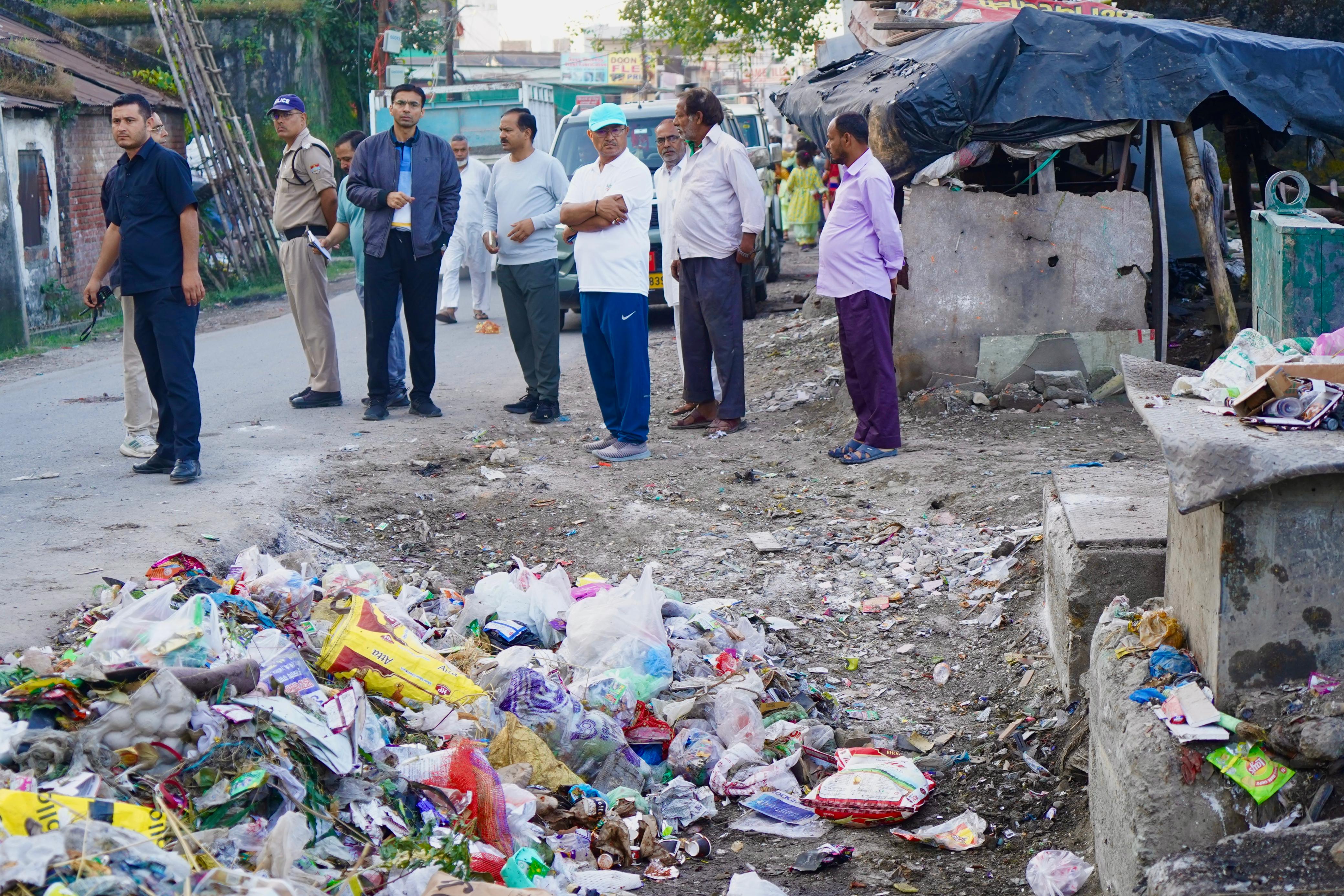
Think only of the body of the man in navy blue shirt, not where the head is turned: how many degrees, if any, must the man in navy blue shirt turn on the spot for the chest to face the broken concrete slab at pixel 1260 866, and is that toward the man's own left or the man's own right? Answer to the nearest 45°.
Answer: approximately 45° to the man's own left

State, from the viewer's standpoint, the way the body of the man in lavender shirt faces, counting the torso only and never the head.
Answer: to the viewer's left

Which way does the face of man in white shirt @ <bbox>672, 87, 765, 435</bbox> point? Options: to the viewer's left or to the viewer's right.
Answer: to the viewer's left

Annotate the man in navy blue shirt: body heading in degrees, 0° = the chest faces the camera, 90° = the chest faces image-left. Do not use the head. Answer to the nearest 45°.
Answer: approximately 45°

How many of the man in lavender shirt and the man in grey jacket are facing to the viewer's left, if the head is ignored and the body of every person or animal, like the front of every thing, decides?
1

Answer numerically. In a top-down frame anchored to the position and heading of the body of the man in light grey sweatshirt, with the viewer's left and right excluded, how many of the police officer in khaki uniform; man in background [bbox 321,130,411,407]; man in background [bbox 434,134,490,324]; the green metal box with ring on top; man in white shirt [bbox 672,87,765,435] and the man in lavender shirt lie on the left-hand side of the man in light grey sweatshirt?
3

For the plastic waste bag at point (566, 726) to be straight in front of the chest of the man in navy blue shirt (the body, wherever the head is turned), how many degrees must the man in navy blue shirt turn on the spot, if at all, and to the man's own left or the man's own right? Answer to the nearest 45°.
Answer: approximately 45° to the man's own left

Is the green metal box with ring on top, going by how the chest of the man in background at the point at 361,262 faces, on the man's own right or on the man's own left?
on the man's own left

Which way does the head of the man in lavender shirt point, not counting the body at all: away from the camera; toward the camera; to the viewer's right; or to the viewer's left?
to the viewer's left
